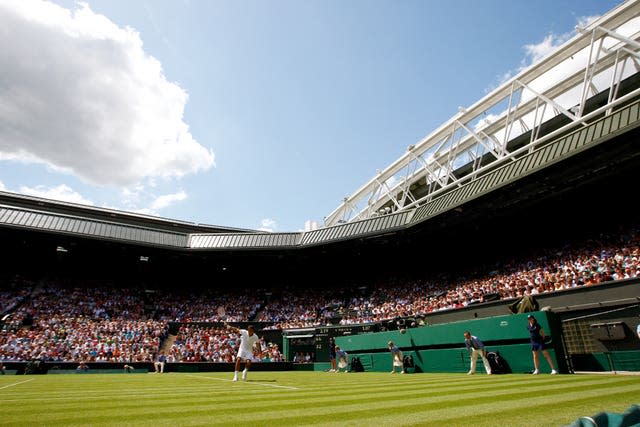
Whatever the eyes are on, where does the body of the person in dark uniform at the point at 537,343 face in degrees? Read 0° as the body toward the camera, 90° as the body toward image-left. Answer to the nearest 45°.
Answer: approximately 45°
